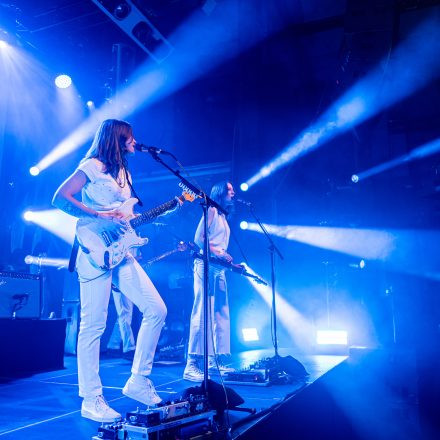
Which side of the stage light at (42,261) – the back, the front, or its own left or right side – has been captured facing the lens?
right

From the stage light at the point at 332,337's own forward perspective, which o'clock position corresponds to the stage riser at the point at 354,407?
The stage riser is roughly at 12 o'clock from the stage light.

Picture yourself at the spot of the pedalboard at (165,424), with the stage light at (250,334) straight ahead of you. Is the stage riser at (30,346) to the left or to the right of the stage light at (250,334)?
left

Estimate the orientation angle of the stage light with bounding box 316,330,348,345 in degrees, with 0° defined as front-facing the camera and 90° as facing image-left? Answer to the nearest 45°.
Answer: approximately 0°

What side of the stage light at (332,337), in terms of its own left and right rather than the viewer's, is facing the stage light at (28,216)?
right

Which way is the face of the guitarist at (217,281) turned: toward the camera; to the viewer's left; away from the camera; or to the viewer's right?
to the viewer's right
